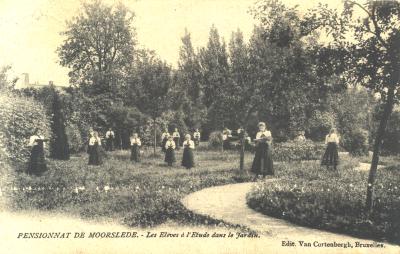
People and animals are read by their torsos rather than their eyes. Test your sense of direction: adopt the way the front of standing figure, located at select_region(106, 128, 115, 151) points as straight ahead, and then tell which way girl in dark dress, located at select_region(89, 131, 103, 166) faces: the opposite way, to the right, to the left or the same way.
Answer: the same way

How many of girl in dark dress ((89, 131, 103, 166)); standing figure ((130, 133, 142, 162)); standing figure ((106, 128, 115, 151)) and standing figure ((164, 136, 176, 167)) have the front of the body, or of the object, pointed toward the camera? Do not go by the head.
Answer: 4

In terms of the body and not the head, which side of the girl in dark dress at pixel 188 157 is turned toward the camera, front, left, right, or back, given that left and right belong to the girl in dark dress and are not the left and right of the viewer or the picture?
front

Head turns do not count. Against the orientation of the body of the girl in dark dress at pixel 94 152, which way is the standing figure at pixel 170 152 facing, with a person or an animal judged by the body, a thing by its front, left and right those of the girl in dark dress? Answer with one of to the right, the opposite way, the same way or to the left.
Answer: the same way

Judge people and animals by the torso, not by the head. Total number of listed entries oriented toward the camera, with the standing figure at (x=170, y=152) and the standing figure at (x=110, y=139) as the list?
2

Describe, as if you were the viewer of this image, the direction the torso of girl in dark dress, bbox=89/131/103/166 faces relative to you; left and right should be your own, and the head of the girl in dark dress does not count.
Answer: facing the viewer

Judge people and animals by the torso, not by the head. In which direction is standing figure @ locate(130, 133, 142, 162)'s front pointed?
toward the camera

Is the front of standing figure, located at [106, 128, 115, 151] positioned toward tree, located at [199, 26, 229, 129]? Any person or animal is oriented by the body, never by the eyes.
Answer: no

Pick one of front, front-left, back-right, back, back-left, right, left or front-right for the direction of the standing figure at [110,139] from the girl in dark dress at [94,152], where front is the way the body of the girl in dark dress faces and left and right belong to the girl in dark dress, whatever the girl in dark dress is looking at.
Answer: back

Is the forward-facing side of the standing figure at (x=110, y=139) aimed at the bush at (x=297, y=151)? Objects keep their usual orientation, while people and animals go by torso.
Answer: no

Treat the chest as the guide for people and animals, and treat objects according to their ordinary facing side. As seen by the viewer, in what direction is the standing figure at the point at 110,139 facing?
toward the camera

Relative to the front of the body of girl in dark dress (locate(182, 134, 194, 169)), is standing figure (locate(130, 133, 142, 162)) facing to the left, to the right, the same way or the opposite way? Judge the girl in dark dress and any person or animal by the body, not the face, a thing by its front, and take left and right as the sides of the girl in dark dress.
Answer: the same way
